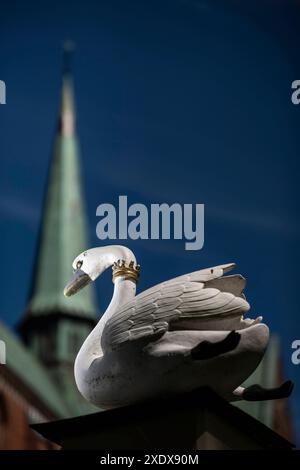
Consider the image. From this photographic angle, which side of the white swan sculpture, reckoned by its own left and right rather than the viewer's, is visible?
left

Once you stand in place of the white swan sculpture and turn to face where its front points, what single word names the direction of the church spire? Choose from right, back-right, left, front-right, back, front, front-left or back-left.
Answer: right
